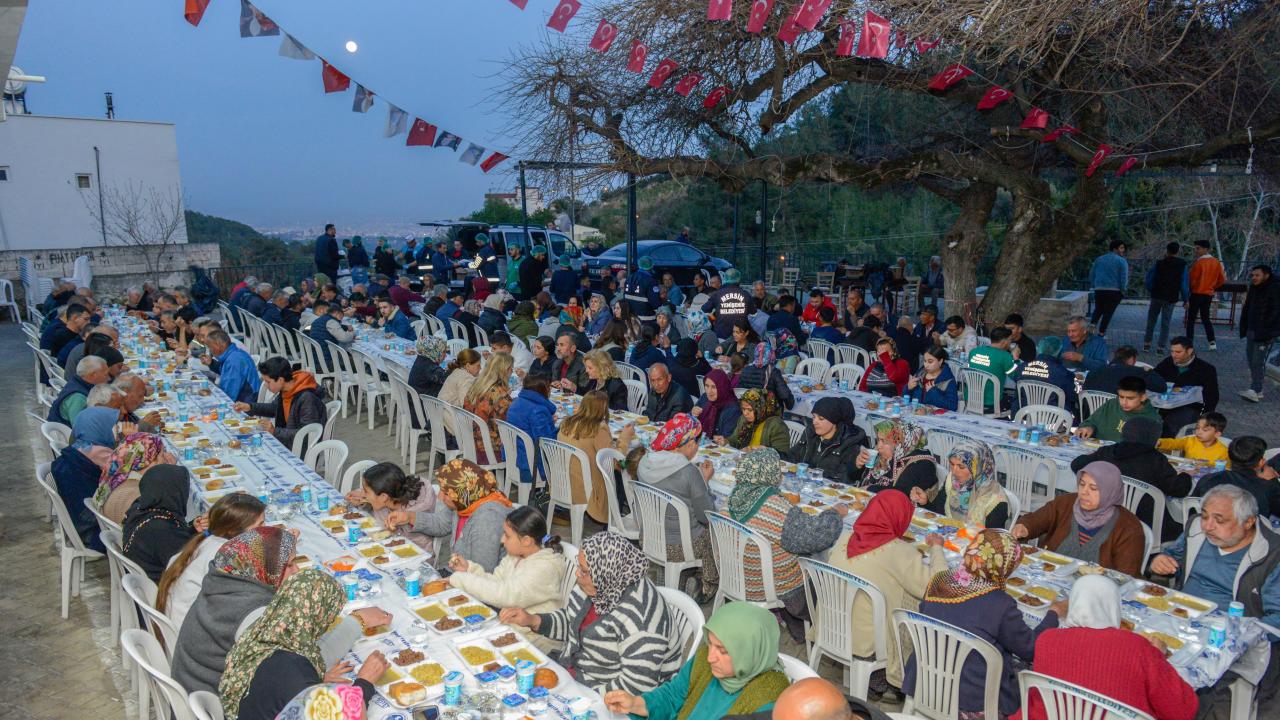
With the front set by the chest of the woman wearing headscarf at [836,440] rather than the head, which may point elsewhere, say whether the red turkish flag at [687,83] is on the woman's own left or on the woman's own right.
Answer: on the woman's own right

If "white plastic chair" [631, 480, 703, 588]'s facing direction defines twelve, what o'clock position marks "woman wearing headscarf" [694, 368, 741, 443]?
The woman wearing headscarf is roughly at 11 o'clock from the white plastic chair.

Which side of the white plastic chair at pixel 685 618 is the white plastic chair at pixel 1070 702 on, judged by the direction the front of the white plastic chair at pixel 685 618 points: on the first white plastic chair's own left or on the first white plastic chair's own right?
on the first white plastic chair's own left

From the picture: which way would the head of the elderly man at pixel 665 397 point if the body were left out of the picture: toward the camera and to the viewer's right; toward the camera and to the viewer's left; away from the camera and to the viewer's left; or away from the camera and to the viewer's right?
toward the camera and to the viewer's left

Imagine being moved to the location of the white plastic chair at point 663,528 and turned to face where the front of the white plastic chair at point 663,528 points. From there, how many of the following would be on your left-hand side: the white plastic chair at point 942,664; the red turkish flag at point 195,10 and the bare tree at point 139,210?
2

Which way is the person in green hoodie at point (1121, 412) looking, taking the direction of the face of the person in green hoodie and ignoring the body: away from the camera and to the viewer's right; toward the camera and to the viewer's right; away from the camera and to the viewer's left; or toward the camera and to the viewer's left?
toward the camera and to the viewer's left

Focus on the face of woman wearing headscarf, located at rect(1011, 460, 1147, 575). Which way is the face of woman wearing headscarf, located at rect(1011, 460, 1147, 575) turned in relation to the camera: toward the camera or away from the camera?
toward the camera

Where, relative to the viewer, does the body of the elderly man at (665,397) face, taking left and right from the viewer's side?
facing the viewer and to the left of the viewer

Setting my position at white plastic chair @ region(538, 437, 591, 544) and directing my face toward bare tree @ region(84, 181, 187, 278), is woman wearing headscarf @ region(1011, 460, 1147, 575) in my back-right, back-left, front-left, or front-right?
back-right

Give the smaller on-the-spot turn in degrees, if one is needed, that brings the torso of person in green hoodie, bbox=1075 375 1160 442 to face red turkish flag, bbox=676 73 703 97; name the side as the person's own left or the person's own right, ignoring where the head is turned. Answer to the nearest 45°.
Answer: approximately 90° to the person's own right

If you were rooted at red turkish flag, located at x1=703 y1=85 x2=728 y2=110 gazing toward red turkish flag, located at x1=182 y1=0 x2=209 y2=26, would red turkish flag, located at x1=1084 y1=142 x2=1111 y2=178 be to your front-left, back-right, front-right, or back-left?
back-left

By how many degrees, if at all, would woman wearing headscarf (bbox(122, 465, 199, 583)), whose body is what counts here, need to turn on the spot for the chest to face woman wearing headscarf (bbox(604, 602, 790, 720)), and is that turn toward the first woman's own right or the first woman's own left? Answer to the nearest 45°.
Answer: approximately 90° to the first woman's own right

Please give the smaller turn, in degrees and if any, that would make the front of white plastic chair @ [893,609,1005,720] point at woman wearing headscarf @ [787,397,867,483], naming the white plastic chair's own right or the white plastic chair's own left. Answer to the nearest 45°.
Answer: approximately 45° to the white plastic chair's own left

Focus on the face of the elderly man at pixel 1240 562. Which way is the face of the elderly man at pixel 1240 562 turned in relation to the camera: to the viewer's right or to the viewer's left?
to the viewer's left

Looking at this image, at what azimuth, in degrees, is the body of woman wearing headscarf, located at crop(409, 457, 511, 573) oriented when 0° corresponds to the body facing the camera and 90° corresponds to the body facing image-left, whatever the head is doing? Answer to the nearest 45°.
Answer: approximately 45°

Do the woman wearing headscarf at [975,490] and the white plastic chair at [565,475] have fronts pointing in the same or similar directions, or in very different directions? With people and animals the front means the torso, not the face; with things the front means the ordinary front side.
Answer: very different directions

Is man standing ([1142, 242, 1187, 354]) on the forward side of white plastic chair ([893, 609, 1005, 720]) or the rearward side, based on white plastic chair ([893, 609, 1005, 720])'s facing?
on the forward side

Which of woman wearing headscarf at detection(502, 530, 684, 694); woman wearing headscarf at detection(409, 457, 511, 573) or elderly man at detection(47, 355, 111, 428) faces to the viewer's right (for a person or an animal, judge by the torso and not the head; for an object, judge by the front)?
the elderly man
